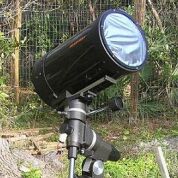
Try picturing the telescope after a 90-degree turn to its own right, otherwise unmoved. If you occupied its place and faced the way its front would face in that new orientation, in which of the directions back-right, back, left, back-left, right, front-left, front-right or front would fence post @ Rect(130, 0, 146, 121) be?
back-right

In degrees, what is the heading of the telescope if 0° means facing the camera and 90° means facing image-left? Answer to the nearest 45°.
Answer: approximately 315°

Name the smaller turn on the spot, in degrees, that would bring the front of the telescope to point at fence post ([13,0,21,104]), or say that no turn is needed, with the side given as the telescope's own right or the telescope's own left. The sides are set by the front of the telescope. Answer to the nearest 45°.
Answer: approximately 135° to the telescope's own left

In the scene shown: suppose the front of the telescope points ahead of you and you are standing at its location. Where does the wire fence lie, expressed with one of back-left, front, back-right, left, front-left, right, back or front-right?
back-left
